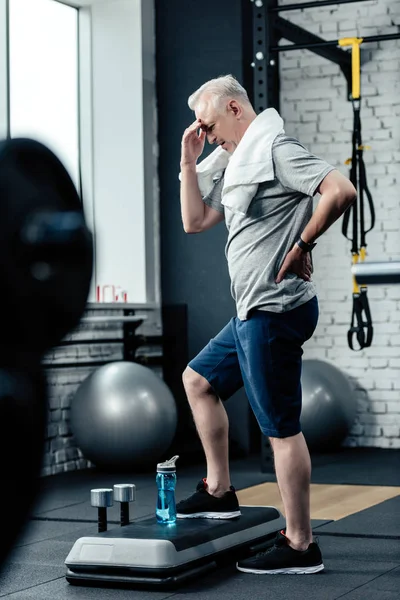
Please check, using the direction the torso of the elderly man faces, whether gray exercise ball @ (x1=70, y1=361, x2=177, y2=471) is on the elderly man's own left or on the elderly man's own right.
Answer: on the elderly man's own right

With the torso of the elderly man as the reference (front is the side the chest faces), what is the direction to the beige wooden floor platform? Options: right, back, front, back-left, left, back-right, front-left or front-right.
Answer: right

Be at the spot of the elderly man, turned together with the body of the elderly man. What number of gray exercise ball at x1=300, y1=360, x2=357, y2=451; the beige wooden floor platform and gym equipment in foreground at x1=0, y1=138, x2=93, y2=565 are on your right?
2

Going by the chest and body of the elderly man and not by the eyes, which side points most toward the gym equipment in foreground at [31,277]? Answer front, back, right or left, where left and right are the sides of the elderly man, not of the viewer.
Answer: left

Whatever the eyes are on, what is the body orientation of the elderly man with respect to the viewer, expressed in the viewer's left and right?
facing to the left of the viewer
